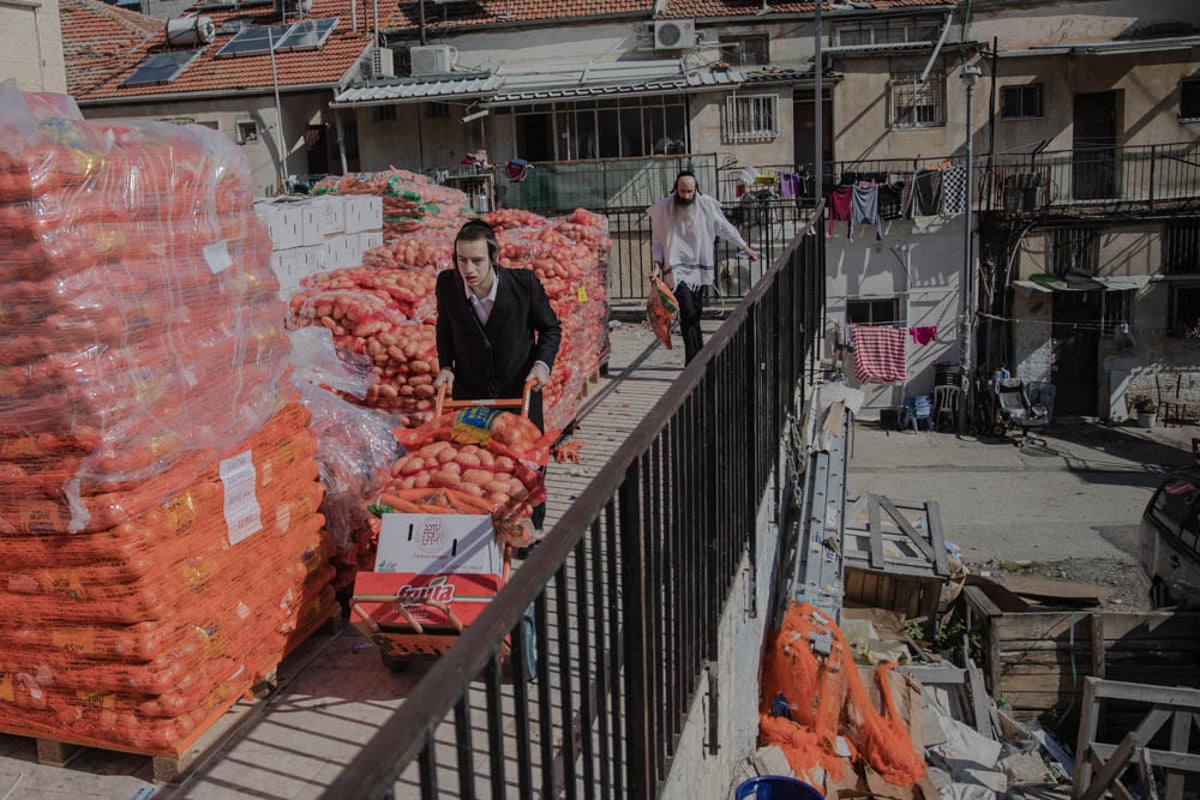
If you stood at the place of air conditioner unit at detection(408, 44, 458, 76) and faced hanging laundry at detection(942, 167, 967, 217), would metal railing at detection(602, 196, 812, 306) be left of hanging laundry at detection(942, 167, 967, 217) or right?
right

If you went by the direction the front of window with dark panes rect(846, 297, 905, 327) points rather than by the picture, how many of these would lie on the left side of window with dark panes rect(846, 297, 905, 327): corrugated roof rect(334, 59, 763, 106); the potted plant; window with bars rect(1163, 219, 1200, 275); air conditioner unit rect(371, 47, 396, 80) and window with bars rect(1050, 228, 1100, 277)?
3

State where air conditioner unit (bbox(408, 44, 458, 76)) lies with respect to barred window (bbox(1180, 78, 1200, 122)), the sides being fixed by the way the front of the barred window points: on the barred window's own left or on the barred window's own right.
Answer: on the barred window's own right

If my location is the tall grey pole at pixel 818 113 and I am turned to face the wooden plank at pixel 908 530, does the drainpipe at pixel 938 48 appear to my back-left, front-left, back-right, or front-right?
back-left

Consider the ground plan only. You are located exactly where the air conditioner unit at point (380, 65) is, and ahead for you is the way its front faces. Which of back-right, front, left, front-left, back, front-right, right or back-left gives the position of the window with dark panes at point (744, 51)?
back-left

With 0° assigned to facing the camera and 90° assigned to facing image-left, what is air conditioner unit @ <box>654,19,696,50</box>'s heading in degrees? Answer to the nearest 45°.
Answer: approximately 0°

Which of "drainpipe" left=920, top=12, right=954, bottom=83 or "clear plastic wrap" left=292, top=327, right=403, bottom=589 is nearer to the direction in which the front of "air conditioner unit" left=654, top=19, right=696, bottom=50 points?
the clear plastic wrap
